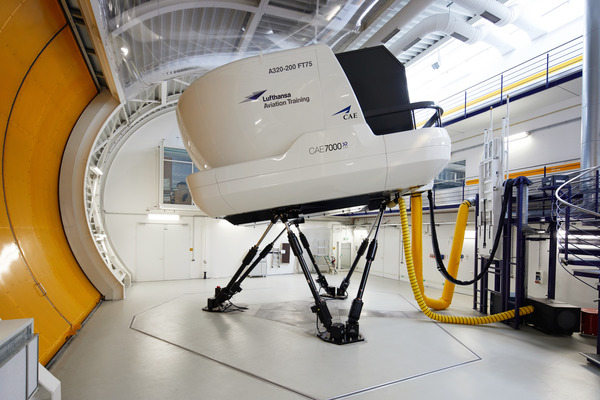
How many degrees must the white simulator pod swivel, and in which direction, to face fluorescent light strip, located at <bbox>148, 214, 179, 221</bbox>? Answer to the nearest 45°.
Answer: approximately 45° to its right

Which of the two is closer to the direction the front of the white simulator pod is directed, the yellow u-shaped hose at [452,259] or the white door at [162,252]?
the white door

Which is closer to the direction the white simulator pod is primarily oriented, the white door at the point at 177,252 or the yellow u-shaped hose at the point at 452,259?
the white door

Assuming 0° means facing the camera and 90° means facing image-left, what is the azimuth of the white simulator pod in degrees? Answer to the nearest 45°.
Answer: approximately 90°

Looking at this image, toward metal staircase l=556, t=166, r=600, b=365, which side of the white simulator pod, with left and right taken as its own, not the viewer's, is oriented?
back

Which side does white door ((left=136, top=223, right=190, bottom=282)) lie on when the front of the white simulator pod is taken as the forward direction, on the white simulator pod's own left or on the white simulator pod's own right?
on the white simulator pod's own right

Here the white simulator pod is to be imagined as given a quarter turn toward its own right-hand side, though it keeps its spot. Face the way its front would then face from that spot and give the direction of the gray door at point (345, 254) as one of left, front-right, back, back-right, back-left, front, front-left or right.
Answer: front

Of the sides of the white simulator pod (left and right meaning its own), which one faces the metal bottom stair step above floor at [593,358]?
back

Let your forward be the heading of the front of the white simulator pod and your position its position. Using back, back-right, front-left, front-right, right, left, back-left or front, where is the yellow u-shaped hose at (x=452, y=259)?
back-right
